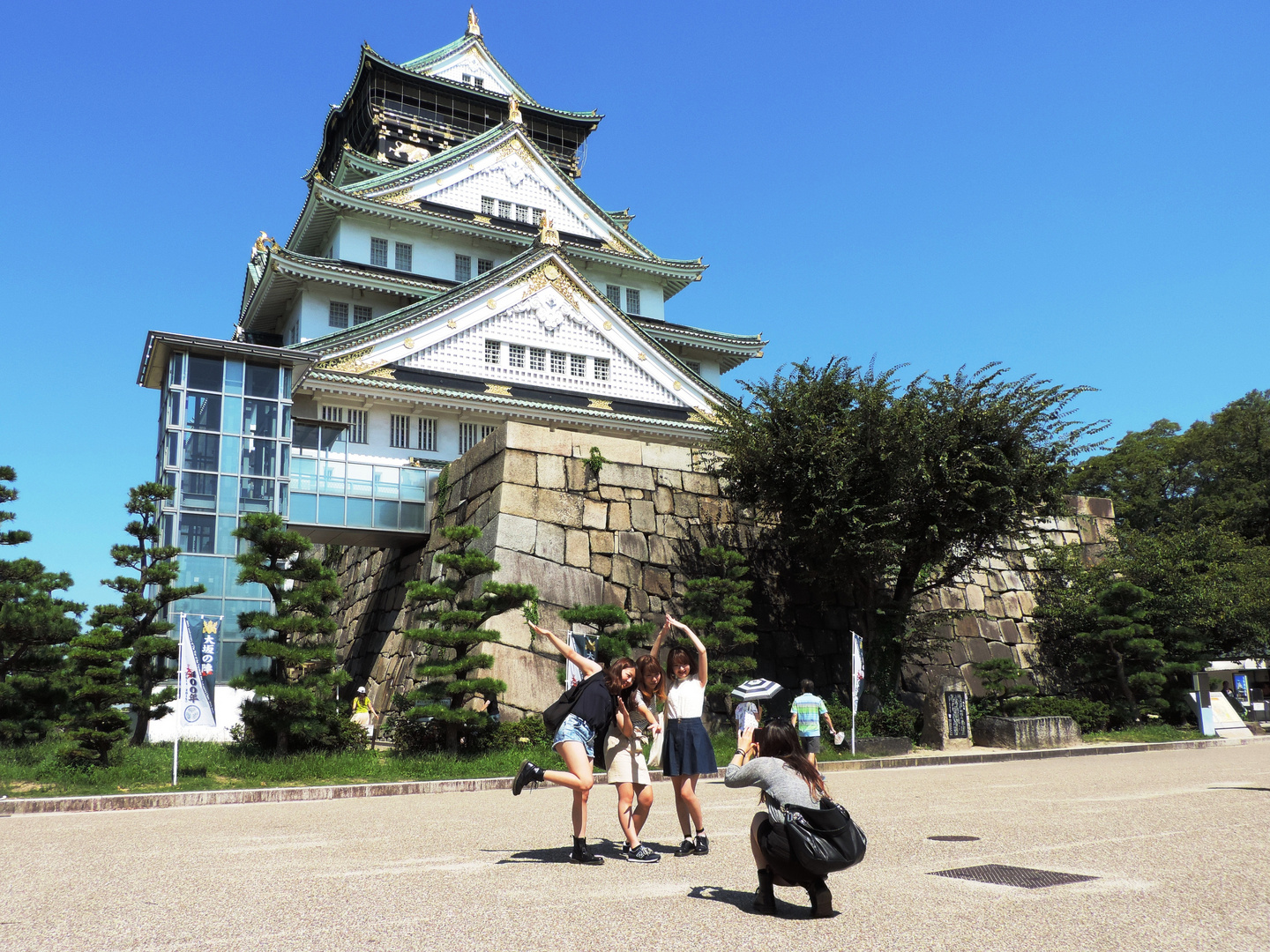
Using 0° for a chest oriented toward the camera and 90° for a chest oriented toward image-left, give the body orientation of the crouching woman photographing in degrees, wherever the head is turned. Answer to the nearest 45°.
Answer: approximately 135°

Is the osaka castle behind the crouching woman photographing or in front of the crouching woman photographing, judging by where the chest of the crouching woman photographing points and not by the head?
in front

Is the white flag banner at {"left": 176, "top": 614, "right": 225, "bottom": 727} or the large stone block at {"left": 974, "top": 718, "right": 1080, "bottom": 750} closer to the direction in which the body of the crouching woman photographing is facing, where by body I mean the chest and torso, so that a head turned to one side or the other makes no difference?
the white flag banner

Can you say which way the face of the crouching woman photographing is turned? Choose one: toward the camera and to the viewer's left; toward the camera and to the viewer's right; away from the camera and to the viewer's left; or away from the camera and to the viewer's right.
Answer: away from the camera and to the viewer's left

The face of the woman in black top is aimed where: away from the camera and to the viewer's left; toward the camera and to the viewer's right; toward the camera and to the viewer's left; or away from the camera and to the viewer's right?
toward the camera and to the viewer's right

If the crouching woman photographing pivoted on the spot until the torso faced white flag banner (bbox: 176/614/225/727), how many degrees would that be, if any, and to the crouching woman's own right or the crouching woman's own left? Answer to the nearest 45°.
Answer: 0° — they already face it

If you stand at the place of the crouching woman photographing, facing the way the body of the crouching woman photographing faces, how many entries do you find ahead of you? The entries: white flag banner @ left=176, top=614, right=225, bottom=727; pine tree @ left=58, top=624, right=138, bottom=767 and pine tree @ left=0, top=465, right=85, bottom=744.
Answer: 3

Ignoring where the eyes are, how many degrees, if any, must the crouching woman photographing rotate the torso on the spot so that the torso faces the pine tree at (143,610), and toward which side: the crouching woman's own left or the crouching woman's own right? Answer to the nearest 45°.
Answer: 0° — they already face it

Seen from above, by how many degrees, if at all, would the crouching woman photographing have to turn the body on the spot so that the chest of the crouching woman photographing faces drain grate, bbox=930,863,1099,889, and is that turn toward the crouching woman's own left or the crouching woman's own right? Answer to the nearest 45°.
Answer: approximately 90° to the crouching woman's own right

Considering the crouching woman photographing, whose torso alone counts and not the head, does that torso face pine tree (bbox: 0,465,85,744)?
yes

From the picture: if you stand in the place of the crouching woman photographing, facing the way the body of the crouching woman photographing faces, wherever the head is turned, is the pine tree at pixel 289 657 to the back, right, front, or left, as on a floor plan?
front

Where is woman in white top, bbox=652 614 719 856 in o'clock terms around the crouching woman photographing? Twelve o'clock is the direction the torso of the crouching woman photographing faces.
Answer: The woman in white top is roughly at 1 o'clock from the crouching woman photographing.

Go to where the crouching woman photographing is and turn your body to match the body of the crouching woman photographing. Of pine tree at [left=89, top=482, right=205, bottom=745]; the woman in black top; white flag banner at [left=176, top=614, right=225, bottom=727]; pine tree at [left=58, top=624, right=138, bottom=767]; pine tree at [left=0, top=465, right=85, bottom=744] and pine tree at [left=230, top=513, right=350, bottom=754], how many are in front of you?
6
